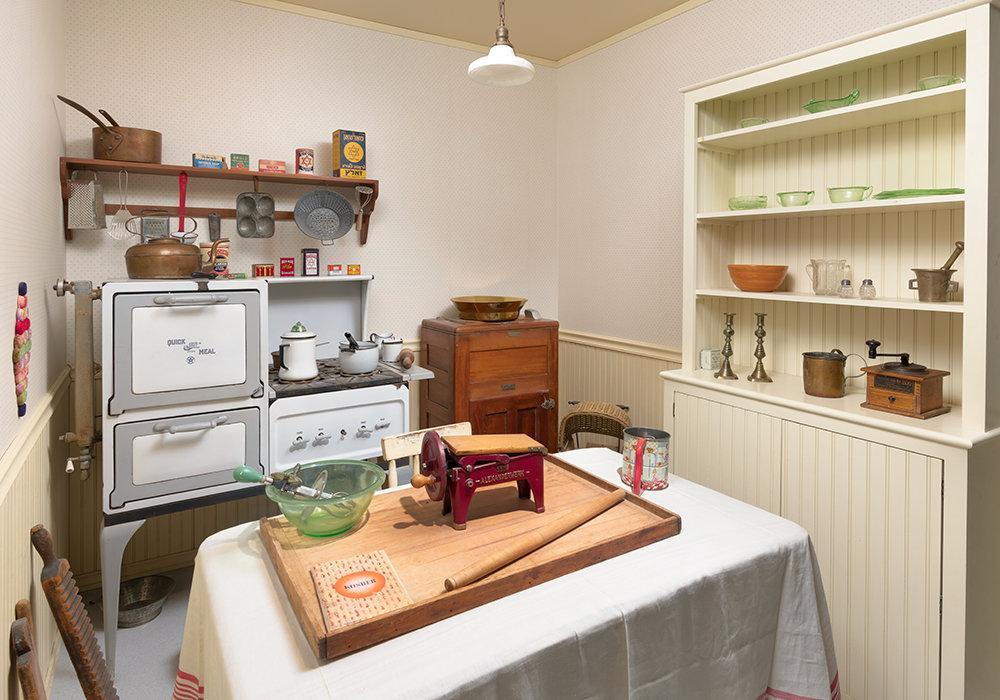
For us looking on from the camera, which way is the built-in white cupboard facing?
facing the viewer and to the left of the viewer

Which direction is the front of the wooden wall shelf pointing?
toward the camera

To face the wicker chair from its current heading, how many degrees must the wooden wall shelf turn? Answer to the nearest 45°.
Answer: approximately 90° to its left

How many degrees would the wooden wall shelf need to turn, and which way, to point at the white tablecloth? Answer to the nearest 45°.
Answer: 0° — it already faces it

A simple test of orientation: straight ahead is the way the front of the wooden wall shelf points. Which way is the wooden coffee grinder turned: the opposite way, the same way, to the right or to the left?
to the right

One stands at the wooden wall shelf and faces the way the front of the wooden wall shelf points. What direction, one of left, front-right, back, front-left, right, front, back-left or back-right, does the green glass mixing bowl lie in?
front

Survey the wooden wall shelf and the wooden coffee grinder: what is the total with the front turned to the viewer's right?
0

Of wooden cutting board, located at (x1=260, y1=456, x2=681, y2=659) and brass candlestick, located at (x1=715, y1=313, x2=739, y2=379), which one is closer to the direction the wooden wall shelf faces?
the wooden cutting board
